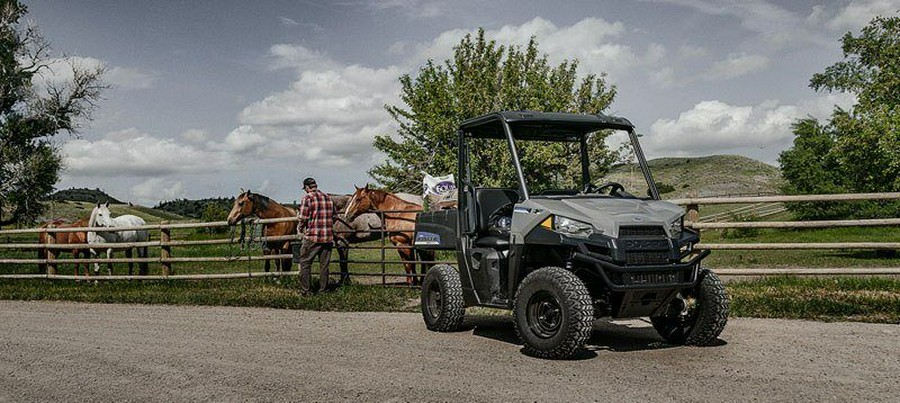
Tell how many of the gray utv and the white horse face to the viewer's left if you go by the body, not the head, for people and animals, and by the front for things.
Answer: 1

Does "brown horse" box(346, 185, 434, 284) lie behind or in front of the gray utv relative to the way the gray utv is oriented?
behind

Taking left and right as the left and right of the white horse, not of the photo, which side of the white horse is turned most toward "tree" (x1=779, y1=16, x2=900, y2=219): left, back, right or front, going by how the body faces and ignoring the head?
back

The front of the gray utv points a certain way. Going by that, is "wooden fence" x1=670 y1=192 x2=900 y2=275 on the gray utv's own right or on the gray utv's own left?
on the gray utv's own left

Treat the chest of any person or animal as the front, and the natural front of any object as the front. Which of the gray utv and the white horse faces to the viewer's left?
the white horse

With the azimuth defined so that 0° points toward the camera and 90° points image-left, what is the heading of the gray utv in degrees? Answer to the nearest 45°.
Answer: approximately 315°

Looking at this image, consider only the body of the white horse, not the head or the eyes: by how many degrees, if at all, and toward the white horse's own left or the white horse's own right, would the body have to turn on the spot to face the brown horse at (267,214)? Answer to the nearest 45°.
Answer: approximately 135° to the white horse's own left

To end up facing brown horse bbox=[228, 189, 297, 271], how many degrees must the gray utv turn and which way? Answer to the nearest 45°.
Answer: approximately 180°

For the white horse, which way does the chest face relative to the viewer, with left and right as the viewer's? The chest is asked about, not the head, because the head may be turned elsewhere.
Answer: facing to the left of the viewer
